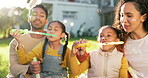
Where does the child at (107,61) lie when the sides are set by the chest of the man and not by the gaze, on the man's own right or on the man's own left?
on the man's own left

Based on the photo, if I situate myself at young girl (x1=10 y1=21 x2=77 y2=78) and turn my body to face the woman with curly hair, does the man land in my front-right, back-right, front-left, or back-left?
back-left

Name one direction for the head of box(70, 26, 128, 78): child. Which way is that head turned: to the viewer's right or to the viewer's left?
to the viewer's left

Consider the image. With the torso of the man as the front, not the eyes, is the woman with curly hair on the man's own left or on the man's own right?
on the man's own left

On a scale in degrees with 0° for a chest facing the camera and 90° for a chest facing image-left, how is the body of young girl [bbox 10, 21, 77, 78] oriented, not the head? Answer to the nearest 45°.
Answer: approximately 45°

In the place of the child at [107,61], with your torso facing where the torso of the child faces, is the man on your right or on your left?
on your right

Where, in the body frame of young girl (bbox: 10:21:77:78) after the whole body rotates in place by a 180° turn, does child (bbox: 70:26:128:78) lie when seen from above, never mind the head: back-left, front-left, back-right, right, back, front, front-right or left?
front-right

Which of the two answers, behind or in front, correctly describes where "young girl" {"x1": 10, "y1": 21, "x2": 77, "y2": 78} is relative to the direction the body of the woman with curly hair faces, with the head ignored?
in front
